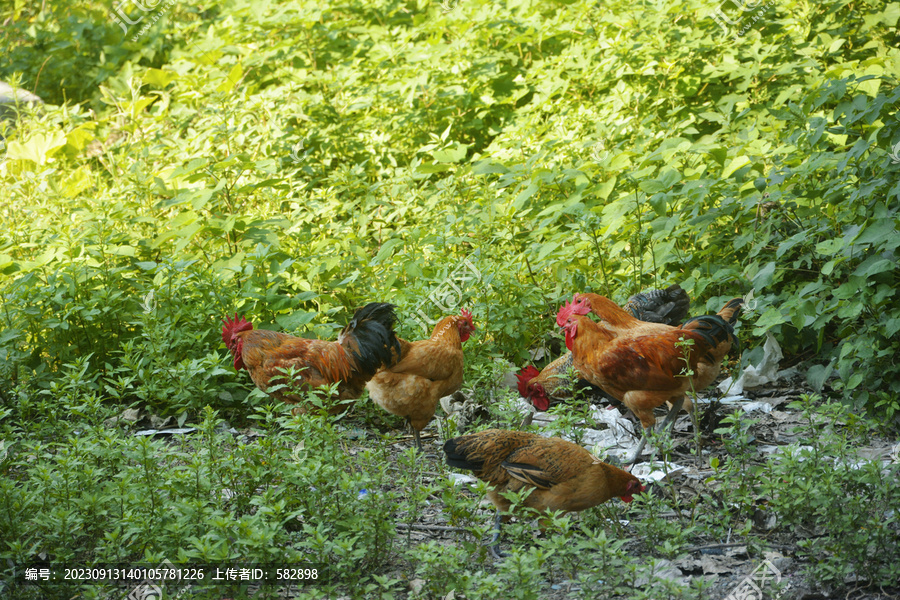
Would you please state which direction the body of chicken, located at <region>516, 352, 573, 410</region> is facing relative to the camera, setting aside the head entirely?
to the viewer's left

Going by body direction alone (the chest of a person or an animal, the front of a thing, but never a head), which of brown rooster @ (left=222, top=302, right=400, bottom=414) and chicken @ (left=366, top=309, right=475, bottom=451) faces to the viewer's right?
the chicken

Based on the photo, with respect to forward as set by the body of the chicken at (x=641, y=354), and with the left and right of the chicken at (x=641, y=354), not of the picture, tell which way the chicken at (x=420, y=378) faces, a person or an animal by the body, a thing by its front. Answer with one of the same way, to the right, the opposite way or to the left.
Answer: the opposite way

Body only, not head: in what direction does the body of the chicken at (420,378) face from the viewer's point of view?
to the viewer's right

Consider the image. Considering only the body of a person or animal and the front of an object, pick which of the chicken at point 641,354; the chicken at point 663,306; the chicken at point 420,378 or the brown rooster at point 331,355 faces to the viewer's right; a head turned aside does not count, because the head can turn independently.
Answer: the chicken at point 420,378

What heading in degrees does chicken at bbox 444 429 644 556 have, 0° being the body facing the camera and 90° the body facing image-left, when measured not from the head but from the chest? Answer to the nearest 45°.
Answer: approximately 270°

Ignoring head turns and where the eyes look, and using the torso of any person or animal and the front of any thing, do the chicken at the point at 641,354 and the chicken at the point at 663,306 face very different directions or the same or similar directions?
same or similar directions

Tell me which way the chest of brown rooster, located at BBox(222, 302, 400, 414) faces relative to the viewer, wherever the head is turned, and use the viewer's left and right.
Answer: facing to the left of the viewer

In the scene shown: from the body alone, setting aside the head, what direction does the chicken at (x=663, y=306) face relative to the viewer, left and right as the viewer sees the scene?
facing to the left of the viewer

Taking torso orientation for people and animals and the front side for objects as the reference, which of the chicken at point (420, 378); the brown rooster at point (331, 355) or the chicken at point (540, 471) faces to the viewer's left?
the brown rooster

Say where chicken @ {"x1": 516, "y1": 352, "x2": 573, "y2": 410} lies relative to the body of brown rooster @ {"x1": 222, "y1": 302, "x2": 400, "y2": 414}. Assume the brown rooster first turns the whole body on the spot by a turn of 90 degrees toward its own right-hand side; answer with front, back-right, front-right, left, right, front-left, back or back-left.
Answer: right

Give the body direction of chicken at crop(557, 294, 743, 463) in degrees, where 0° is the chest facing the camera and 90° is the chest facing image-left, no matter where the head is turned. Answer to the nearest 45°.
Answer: approximately 90°

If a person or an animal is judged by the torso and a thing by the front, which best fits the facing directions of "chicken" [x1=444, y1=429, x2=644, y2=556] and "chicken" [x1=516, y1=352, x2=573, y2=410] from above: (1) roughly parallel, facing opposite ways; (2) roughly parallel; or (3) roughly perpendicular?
roughly parallel, facing opposite ways

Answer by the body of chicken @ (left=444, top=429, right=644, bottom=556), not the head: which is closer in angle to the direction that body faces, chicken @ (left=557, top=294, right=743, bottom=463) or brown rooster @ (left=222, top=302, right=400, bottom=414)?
the chicken

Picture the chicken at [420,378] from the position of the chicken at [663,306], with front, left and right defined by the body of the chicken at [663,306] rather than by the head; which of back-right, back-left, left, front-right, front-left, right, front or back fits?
front-left
